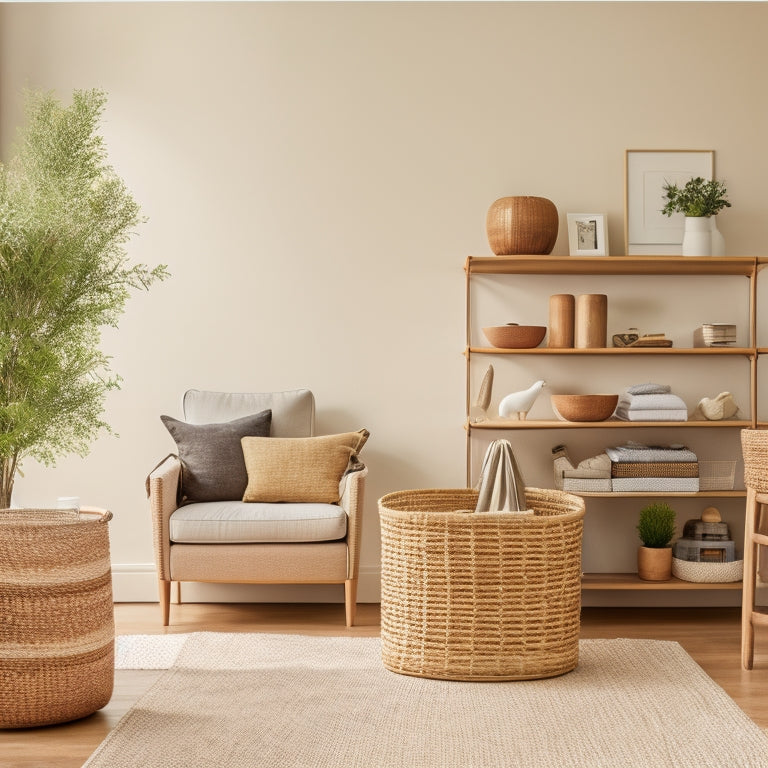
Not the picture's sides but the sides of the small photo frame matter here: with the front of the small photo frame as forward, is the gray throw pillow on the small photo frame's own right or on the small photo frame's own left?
on the small photo frame's own right

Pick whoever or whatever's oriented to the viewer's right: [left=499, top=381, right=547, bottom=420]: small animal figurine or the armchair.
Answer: the small animal figurine

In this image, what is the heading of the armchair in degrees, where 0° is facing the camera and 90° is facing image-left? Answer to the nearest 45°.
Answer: approximately 0°

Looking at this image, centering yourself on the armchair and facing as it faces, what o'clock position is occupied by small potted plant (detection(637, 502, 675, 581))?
The small potted plant is roughly at 9 o'clock from the armchair.

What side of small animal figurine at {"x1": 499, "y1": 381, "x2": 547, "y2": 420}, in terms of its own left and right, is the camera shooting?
right

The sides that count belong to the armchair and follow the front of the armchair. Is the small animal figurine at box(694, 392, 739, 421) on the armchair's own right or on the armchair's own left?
on the armchair's own left

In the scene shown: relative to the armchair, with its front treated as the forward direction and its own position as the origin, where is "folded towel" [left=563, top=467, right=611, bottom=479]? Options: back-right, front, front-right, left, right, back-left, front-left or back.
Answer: left

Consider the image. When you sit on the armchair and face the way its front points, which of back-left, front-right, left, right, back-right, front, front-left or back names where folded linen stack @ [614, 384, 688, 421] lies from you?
left
